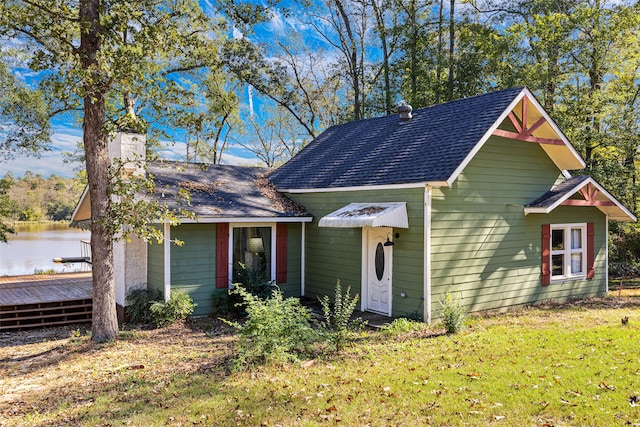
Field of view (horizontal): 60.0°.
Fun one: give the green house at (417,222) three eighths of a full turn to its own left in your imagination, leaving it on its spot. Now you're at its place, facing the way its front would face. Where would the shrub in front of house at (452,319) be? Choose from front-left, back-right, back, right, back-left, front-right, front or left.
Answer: right

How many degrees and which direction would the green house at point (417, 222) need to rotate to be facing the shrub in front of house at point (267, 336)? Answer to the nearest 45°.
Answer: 0° — it already faces it

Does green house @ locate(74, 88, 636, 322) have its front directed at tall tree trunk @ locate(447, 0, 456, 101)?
no

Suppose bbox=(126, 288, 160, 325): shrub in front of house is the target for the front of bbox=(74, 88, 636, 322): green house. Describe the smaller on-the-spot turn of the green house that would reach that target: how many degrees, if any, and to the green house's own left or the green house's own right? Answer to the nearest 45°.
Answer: approximately 45° to the green house's own right

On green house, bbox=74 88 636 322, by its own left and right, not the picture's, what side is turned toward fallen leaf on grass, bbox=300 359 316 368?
front

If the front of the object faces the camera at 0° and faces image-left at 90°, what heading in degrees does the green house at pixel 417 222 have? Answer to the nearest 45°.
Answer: approximately 45°

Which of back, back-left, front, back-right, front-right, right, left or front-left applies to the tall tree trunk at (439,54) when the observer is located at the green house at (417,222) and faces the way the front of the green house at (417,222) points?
back-right
